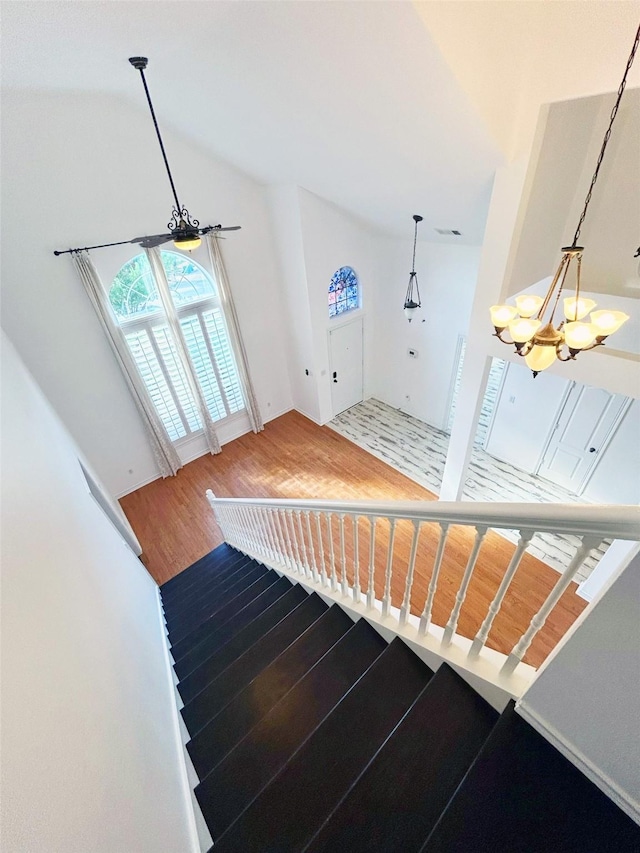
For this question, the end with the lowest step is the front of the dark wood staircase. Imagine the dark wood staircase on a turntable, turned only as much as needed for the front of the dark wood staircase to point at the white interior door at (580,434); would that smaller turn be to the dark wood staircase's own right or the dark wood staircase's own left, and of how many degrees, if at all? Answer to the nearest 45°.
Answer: approximately 45° to the dark wood staircase's own right

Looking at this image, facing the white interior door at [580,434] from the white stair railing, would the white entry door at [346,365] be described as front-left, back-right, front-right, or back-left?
front-left

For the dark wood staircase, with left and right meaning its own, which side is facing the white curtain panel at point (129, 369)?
front

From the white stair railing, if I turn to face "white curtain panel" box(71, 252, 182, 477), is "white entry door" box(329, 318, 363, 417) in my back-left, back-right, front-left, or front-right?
front-right

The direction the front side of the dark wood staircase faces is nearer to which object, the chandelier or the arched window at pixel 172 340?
the arched window

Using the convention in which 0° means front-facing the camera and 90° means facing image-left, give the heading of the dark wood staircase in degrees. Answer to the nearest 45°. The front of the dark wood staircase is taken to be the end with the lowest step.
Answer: approximately 135°

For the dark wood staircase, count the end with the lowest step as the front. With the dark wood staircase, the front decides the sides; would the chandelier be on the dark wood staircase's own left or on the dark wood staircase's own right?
on the dark wood staircase's own right

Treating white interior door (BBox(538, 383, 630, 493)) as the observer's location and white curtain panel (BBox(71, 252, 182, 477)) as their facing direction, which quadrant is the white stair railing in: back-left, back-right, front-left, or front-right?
front-left

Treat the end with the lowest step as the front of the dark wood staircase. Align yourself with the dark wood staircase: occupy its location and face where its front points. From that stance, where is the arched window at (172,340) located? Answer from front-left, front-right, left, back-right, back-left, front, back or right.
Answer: front
